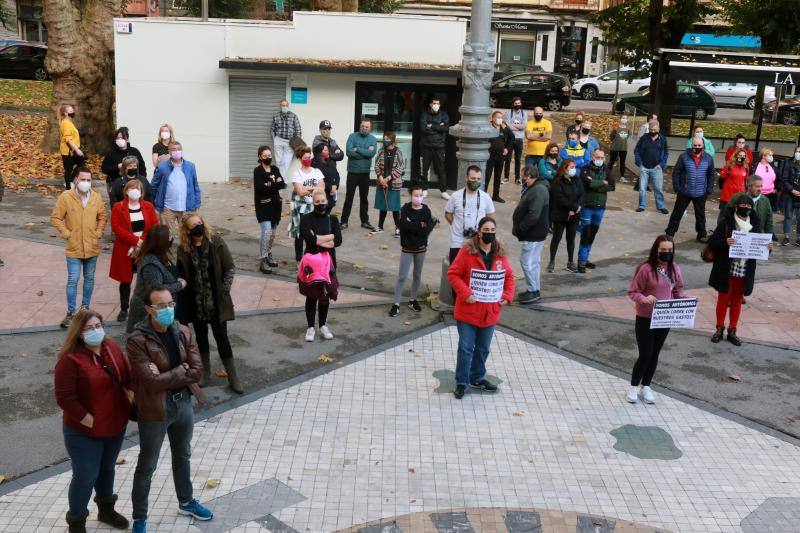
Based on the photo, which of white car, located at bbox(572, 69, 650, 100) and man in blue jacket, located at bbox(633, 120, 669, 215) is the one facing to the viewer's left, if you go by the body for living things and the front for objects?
the white car

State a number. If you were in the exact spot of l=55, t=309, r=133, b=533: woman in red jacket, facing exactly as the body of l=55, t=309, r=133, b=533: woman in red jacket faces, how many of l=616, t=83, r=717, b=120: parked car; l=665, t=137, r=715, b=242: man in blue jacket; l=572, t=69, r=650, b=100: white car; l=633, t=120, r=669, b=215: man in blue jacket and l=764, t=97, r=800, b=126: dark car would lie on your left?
5

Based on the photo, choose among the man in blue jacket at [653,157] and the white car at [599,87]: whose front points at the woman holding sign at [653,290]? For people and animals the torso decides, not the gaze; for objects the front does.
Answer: the man in blue jacket

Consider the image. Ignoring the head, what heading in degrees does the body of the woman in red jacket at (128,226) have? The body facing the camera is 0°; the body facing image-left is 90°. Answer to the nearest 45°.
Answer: approximately 0°

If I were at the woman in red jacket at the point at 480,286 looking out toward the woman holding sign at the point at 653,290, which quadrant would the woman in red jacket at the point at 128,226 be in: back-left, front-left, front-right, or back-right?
back-left

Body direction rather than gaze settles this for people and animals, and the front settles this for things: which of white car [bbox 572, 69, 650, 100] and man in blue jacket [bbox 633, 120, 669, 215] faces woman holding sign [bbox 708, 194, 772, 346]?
the man in blue jacket

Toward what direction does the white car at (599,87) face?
to the viewer's left

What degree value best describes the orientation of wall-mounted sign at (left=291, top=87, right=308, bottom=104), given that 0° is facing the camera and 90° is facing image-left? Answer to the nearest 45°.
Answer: approximately 0°

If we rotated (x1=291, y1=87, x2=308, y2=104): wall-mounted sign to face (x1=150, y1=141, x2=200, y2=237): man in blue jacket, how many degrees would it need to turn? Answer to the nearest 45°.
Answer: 0° — it already faces them
